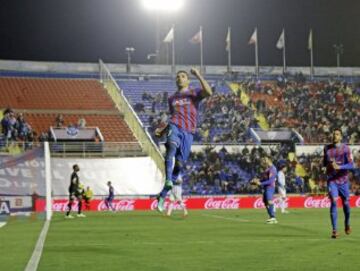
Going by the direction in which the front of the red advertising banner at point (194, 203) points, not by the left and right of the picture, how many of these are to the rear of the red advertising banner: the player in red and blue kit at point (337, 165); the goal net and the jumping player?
0

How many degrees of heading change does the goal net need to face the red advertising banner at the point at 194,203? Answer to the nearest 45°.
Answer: approximately 45° to its left

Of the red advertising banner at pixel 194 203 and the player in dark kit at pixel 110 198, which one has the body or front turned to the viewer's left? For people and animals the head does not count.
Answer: the player in dark kit

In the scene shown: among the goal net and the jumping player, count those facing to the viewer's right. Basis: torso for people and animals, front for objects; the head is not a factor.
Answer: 1

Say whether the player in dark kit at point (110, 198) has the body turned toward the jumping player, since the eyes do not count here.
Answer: no

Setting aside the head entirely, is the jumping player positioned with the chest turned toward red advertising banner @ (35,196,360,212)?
no

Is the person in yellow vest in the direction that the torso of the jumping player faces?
no

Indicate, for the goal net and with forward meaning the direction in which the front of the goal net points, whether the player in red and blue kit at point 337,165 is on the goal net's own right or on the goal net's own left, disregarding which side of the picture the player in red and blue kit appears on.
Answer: on the goal net's own right

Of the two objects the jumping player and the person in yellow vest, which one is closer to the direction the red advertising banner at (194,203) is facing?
the jumping player

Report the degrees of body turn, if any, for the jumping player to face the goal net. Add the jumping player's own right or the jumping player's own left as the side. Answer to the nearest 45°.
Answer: approximately 90° to the jumping player's own right

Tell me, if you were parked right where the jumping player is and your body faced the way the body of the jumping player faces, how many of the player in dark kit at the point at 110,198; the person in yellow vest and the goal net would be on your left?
0

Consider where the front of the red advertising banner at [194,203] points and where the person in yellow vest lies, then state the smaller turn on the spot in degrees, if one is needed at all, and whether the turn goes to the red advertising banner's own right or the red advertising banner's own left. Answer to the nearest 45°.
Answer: approximately 45° to the red advertising banner's own right

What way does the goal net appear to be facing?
to the viewer's right

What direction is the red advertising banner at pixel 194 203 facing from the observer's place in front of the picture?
facing the viewer

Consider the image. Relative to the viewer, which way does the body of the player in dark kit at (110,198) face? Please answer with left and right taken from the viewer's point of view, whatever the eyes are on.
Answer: facing to the left of the viewer
